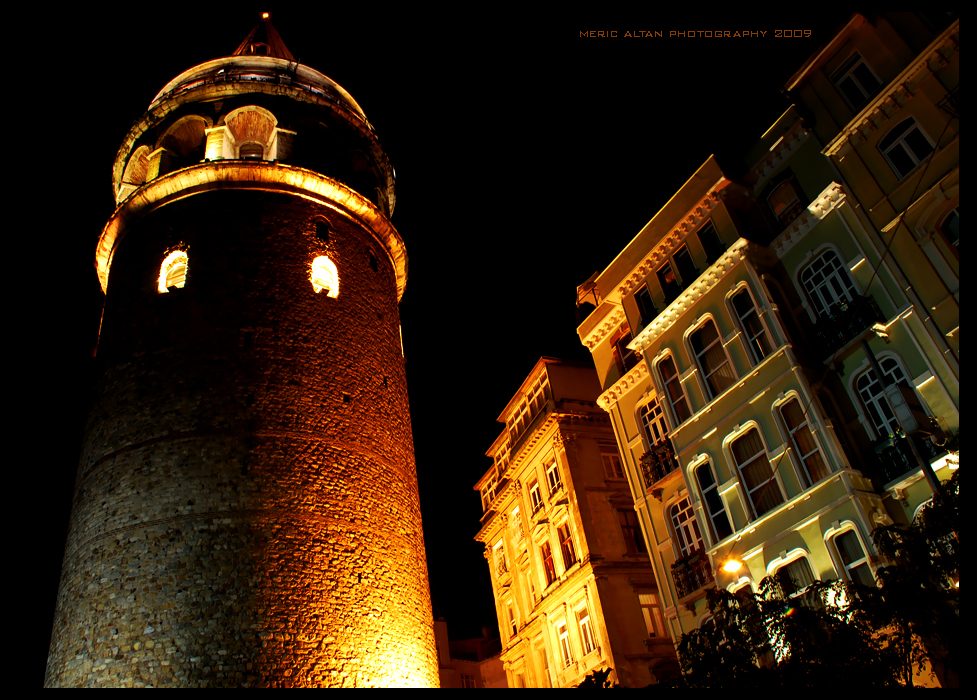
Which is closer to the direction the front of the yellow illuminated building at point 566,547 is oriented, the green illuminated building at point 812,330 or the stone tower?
the stone tower

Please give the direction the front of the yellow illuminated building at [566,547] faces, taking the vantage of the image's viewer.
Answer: facing the viewer and to the left of the viewer

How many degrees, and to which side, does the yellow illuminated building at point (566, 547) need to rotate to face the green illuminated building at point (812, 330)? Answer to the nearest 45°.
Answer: approximately 90° to its left

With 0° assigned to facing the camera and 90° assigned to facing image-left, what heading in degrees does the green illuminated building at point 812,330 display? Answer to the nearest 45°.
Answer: approximately 45°

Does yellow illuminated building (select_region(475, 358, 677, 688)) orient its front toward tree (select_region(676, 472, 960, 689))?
no

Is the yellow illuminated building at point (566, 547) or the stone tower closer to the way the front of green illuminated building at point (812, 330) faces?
the stone tower

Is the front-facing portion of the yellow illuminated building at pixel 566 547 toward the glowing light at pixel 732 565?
no

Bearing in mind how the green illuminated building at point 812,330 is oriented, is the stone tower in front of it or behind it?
in front

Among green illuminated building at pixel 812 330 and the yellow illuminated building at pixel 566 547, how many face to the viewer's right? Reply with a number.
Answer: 0

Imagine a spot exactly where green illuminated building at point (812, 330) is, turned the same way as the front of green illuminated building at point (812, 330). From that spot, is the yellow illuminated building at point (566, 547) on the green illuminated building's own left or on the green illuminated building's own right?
on the green illuminated building's own right

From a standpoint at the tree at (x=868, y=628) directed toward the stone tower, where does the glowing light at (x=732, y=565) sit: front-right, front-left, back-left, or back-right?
front-right

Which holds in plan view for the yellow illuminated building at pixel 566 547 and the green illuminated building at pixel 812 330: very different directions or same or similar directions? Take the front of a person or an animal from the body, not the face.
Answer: same or similar directions

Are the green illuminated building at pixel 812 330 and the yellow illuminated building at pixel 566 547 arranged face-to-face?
no
